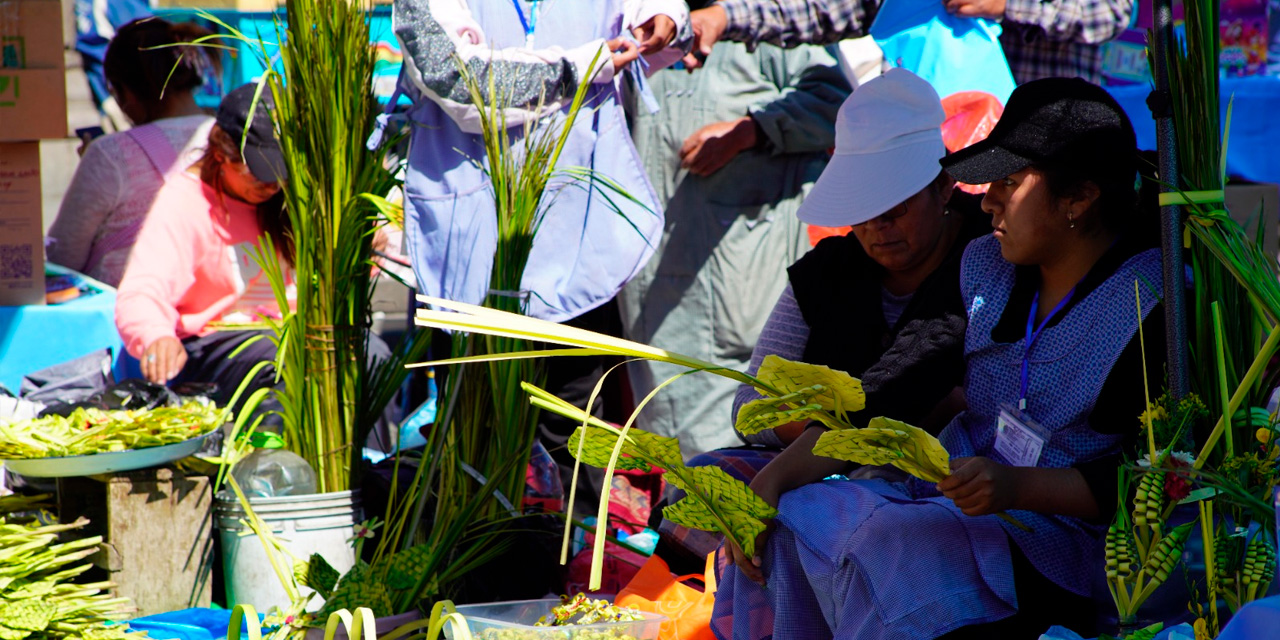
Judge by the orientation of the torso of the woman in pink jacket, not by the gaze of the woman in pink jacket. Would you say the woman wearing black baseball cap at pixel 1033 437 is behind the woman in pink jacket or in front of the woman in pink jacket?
in front

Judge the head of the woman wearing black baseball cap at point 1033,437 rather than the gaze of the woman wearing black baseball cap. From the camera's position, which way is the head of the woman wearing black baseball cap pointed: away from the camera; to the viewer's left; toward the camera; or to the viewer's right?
to the viewer's left

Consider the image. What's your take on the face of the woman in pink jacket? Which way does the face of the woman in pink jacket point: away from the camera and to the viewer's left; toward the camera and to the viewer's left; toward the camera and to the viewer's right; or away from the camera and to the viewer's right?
toward the camera and to the viewer's right

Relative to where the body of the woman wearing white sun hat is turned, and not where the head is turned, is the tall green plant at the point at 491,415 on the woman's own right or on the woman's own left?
on the woman's own right

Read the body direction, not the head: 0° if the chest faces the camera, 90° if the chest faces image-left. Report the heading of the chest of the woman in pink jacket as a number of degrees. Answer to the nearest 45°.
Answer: approximately 315°

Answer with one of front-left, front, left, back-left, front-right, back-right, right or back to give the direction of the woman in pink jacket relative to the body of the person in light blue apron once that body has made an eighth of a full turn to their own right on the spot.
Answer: right

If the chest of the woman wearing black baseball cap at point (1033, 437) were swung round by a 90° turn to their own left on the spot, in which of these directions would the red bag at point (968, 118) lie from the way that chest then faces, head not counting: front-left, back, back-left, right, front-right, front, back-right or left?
back-left

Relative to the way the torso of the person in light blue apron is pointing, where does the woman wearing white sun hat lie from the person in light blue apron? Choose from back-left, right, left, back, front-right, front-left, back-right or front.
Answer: front-left

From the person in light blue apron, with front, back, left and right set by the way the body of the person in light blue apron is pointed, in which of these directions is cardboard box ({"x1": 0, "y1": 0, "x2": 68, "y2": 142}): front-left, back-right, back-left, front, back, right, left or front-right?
back-right

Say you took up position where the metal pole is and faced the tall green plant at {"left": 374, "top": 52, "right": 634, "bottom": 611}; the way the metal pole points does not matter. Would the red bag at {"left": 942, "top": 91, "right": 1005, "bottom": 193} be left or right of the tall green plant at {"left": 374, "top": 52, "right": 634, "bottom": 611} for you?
right

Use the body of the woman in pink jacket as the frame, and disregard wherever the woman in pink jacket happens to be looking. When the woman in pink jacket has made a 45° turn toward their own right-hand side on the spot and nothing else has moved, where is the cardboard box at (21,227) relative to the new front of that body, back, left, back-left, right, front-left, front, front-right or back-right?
back-right
